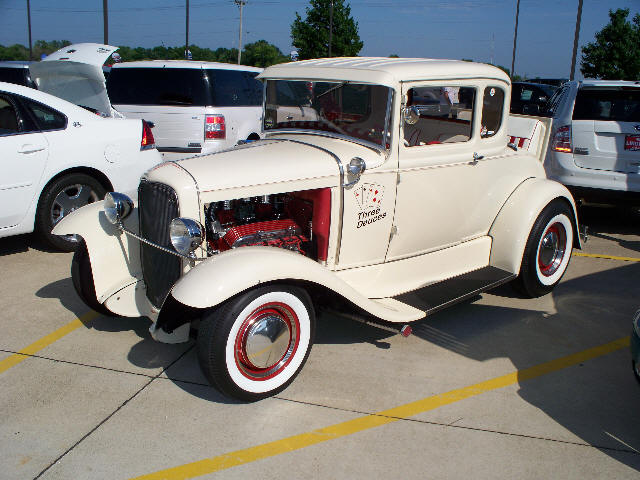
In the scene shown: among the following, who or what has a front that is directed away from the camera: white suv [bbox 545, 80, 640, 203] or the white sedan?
the white suv

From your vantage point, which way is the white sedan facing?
to the viewer's left

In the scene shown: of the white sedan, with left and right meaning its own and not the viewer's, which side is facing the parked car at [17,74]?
right

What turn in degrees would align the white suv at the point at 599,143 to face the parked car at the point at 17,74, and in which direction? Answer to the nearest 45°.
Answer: approximately 90° to its left

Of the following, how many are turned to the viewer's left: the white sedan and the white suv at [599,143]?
1

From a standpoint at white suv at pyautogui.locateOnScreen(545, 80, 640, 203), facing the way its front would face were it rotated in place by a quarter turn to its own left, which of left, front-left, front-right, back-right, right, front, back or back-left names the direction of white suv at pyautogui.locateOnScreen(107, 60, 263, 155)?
front

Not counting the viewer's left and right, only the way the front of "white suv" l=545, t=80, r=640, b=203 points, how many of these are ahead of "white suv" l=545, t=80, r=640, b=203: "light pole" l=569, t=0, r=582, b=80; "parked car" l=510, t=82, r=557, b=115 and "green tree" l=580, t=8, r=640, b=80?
3

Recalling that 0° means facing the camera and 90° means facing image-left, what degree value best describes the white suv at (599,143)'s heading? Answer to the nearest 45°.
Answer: approximately 180°

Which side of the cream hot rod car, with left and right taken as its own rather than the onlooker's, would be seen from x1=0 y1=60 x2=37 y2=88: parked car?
right

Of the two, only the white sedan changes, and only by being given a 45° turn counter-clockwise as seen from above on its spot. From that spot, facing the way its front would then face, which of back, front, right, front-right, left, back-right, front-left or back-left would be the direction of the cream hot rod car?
left

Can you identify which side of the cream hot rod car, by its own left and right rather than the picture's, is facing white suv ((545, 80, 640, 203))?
back
